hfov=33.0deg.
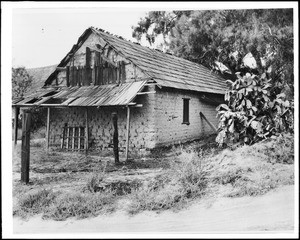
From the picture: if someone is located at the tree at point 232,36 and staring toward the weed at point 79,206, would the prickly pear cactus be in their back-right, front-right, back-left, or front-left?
front-left

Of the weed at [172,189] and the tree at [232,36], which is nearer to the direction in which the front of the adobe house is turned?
the weed

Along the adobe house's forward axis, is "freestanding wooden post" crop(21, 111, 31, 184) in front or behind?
in front

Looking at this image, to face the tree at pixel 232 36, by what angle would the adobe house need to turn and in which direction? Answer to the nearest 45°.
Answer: approximately 180°

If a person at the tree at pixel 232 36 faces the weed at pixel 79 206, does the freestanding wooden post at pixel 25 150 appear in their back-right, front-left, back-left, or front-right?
front-right

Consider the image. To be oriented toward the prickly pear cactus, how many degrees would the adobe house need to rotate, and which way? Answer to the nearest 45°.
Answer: approximately 90° to its left

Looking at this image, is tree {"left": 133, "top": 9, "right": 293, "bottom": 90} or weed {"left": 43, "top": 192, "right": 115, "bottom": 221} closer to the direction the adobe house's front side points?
the weed

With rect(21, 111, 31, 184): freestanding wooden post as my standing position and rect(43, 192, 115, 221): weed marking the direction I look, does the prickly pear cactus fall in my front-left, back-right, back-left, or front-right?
front-left

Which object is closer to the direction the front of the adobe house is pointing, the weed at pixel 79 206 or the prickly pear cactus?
the weed

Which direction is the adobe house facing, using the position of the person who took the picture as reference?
facing the viewer and to the left of the viewer
